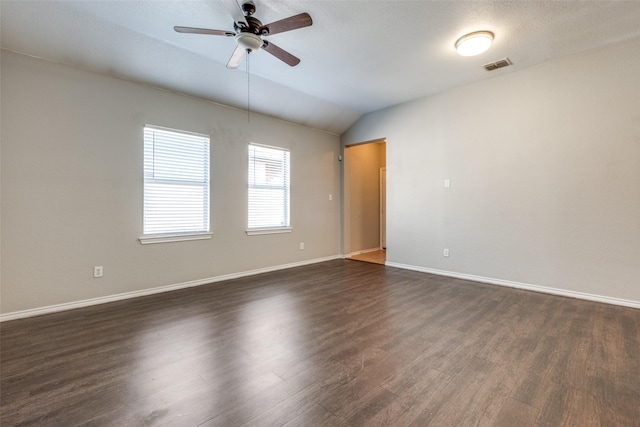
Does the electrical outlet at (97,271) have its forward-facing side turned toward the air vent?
no

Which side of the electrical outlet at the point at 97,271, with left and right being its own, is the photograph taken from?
front

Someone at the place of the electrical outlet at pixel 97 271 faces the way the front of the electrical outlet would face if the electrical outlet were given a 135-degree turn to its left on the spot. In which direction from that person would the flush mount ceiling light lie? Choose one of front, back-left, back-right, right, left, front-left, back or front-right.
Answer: right

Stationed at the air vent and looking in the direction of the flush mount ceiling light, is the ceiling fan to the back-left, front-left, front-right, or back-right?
front-right
